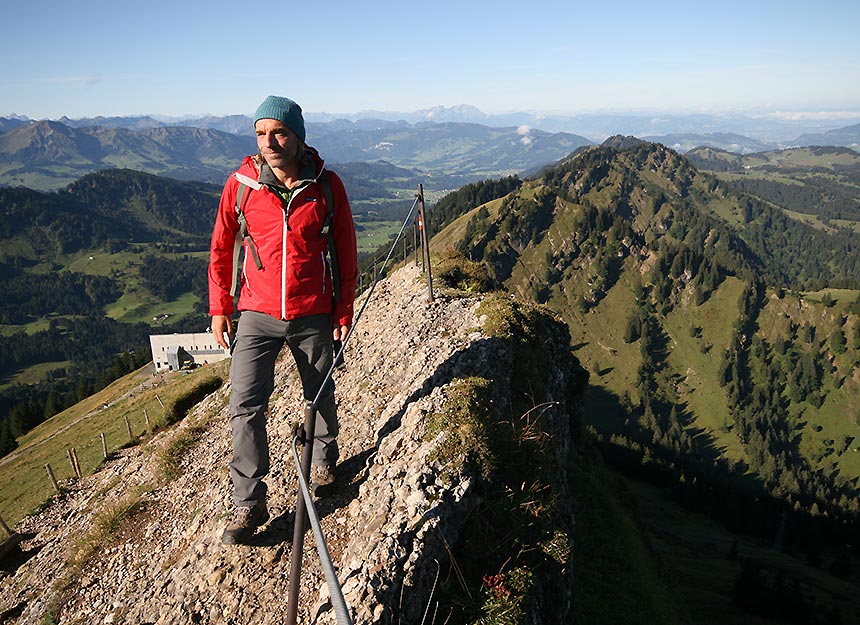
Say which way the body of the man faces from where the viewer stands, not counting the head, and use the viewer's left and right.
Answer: facing the viewer

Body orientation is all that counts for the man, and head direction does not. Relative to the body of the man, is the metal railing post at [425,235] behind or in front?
behind
